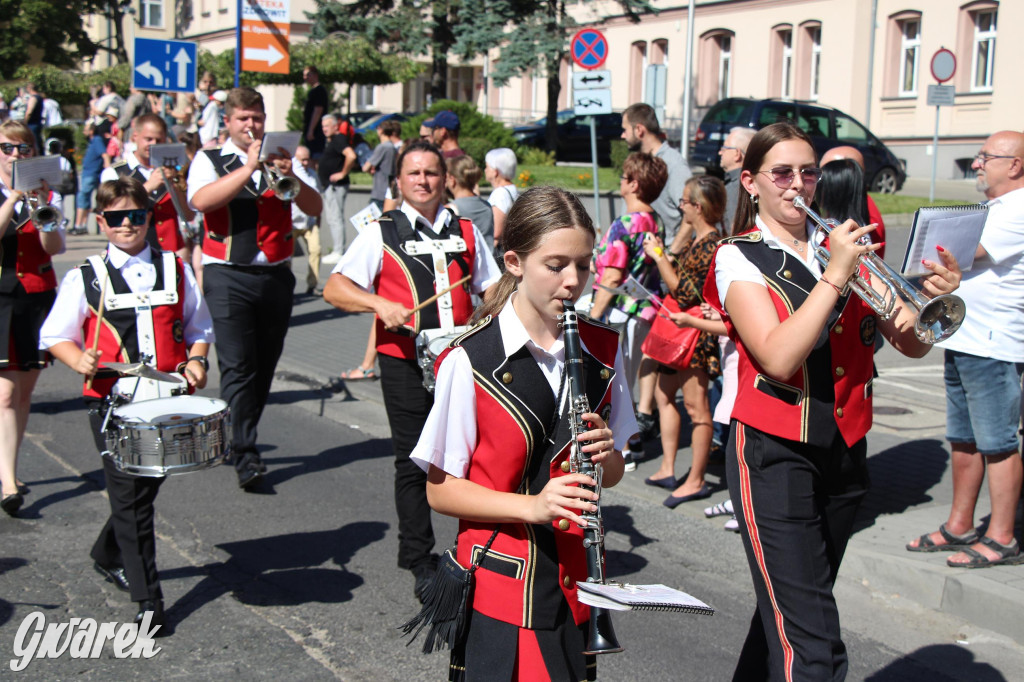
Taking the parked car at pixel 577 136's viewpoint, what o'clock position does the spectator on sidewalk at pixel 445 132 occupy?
The spectator on sidewalk is roughly at 9 o'clock from the parked car.

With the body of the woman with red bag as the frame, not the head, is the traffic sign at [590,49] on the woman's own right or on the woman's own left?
on the woman's own right

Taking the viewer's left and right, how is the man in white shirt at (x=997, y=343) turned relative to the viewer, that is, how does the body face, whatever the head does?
facing to the left of the viewer

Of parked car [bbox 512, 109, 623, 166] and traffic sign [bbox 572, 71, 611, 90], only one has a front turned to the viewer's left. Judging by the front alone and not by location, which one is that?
the parked car

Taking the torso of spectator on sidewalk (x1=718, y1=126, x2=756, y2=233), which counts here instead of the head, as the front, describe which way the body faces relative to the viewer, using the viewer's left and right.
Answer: facing to the left of the viewer

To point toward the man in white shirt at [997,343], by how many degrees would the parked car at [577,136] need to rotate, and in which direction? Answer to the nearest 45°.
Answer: approximately 90° to its left

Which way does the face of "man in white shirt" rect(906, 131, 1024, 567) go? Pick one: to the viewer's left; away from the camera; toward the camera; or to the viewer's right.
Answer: to the viewer's left

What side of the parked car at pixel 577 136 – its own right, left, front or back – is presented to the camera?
left

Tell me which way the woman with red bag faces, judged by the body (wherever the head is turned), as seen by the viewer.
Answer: to the viewer's left
